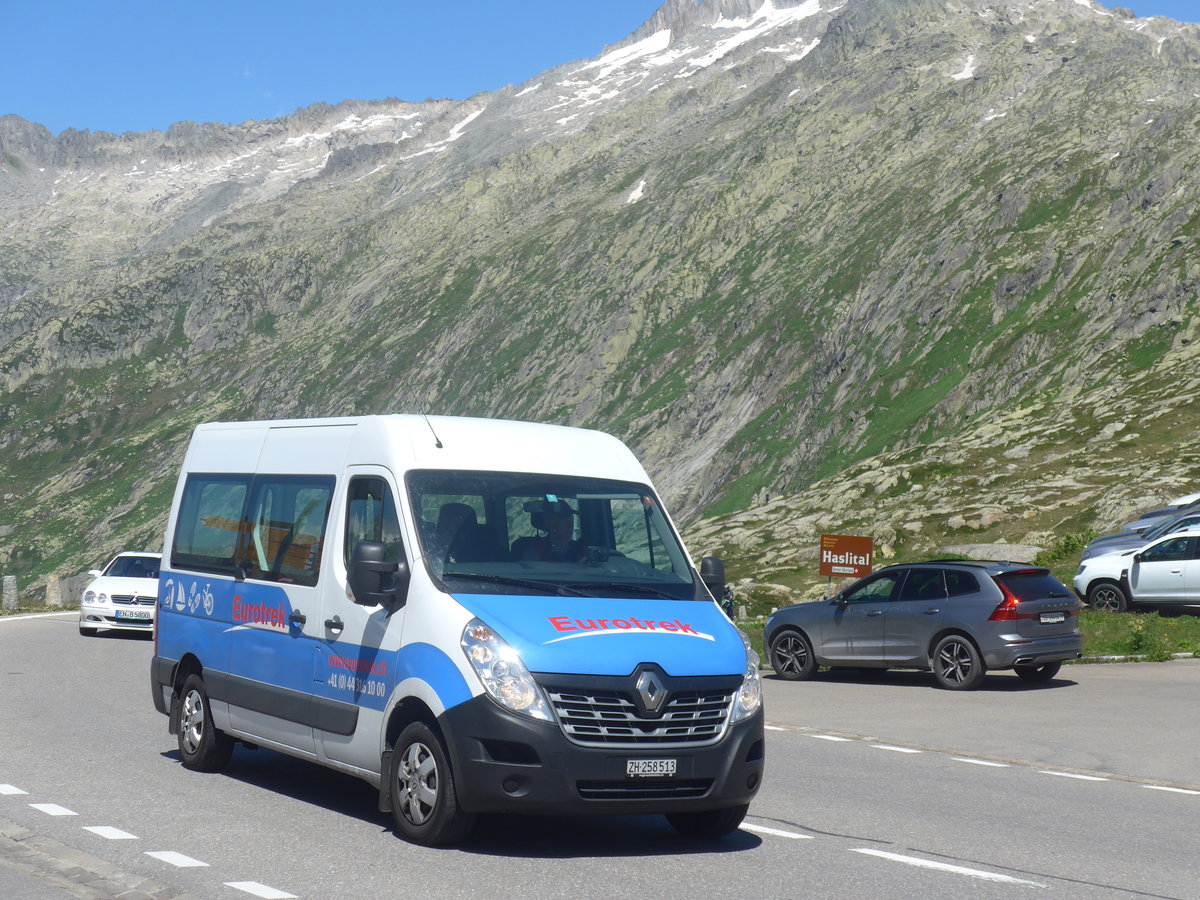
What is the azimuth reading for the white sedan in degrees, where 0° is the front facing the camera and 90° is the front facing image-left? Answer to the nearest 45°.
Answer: approximately 0°

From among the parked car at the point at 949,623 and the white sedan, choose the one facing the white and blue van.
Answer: the white sedan

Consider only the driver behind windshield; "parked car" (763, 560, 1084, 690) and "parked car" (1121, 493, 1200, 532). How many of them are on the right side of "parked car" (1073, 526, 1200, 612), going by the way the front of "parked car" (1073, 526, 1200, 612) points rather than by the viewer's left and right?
1

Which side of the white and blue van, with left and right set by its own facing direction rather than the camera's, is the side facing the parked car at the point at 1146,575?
left

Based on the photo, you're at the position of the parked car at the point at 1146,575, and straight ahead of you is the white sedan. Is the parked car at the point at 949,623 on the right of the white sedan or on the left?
left

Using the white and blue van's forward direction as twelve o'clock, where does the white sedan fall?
The white sedan is roughly at 7 o'clock from the white and blue van.

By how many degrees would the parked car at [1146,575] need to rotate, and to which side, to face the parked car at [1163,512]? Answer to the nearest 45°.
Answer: approximately 90° to its right

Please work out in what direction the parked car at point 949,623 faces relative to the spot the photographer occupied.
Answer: facing away from the viewer and to the left of the viewer

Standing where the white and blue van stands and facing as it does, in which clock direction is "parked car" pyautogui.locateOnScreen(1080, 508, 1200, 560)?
The parked car is roughly at 9 o'clock from the white and blue van.

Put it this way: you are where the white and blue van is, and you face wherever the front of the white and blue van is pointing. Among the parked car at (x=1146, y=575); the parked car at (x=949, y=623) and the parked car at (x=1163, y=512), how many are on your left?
3

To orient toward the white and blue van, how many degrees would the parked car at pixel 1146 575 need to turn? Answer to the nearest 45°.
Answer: approximately 90° to its left

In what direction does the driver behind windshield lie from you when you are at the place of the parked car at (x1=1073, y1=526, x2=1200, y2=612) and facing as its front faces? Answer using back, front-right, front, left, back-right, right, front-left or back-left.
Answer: left

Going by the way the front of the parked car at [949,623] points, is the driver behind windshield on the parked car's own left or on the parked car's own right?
on the parked car's own left

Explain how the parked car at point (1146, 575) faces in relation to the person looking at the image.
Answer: facing to the left of the viewer
